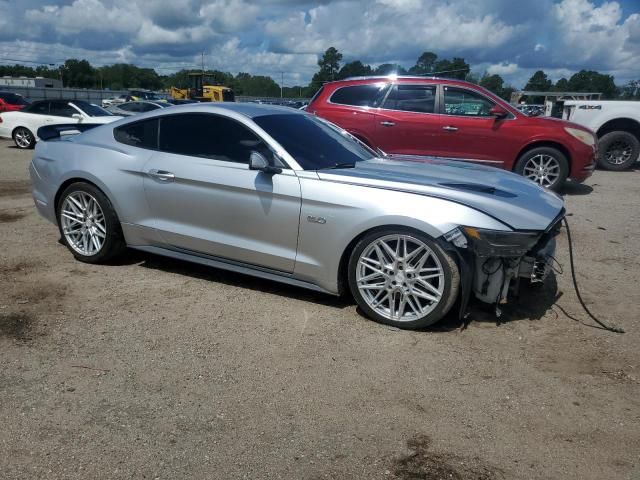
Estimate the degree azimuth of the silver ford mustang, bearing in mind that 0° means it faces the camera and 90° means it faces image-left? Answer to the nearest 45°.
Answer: approximately 315°

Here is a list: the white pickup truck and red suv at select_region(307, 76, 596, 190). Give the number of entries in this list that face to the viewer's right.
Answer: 2

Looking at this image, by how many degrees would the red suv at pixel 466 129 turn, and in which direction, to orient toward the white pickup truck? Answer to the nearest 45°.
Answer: approximately 45° to its left

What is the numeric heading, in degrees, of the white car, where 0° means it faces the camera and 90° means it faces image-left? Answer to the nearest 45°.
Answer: approximately 315°

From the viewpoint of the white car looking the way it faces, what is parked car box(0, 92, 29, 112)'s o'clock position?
The parked car is roughly at 7 o'clock from the white car.

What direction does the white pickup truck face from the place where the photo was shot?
facing to the right of the viewer

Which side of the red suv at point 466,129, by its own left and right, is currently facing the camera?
right

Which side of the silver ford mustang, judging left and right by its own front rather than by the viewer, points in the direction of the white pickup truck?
left

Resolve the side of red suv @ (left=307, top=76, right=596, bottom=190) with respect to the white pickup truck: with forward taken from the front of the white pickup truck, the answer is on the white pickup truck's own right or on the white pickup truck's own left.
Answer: on the white pickup truck's own right

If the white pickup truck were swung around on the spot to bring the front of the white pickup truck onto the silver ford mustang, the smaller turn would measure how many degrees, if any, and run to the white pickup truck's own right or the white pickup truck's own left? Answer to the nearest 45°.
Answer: approximately 90° to the white pickup truck's own right

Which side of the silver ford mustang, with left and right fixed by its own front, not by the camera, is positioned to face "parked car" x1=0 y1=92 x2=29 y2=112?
back
